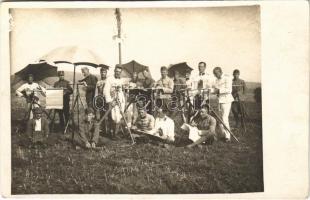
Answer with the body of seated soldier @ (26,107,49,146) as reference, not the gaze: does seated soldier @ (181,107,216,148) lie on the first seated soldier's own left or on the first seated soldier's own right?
on the first seated soldier's own left

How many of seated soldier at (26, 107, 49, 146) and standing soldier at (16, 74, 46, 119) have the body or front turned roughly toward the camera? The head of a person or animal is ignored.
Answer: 2

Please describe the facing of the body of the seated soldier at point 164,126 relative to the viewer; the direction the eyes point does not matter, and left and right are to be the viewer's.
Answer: facing the viewer and to the left of the viewer

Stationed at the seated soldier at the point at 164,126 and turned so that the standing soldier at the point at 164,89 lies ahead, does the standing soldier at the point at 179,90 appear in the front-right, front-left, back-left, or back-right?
front-right

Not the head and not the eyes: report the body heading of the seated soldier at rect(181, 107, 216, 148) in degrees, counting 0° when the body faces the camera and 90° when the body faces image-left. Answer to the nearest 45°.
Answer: approximately 45°

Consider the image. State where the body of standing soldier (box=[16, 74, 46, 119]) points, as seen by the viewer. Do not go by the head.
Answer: toward the camera

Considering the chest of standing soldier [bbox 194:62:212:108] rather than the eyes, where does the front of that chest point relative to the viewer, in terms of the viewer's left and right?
facing the viewer

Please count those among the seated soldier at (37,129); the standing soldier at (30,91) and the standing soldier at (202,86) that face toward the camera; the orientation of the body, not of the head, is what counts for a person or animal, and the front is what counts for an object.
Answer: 3

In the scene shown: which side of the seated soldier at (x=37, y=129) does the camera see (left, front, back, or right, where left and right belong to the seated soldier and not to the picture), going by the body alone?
front
